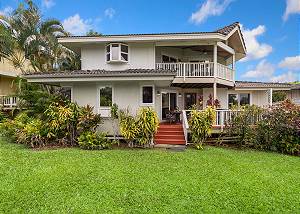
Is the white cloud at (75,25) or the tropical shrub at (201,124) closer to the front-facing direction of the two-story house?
the tropical shrub

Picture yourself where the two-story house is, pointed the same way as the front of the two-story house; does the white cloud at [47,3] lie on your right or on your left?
on your right

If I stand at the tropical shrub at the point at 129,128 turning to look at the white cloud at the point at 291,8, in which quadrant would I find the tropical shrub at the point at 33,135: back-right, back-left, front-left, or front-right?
back-left

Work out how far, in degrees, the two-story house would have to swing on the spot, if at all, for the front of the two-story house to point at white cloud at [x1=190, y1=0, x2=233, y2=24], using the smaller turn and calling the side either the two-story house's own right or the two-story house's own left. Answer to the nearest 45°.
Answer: approximately 135° to the two-story house's own left

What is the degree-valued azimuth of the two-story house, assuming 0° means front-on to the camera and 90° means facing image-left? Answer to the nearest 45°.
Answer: approximately 0°

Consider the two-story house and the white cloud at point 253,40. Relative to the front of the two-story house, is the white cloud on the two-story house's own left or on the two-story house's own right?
on the two-story house's own left

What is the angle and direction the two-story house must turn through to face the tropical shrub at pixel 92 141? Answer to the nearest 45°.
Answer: approximately 45° to its right

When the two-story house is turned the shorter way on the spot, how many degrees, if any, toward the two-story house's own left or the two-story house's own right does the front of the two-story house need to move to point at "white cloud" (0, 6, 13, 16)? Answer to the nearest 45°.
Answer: approximately 90° to the two-story house's own right

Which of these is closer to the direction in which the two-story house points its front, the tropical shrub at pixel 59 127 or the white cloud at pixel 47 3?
the tropical shrub
